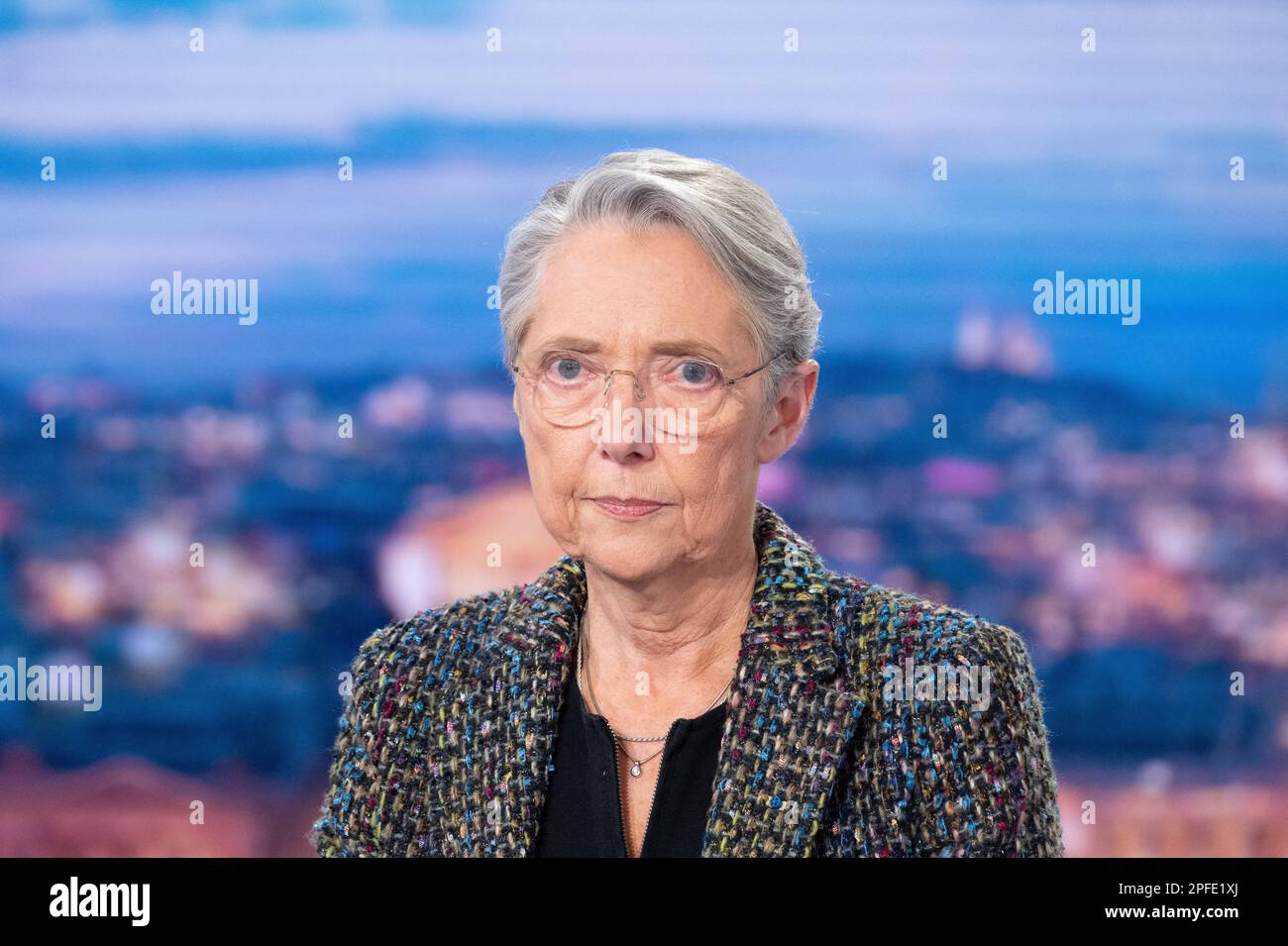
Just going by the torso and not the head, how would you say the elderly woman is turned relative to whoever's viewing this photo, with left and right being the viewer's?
facing the viewer
